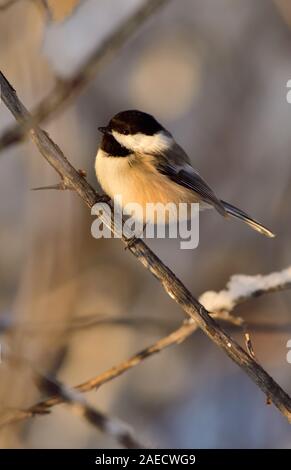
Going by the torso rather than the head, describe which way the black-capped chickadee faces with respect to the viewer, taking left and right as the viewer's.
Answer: facing to the left of the viewer
